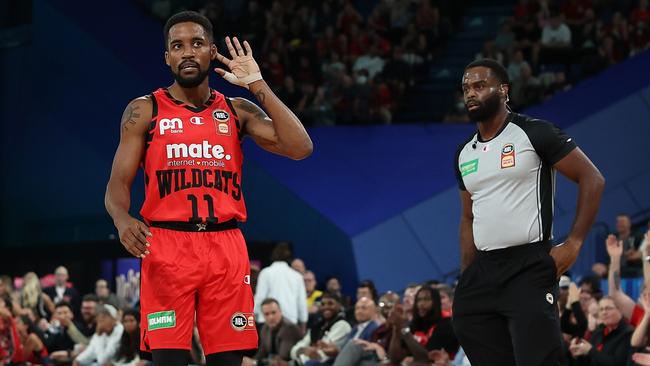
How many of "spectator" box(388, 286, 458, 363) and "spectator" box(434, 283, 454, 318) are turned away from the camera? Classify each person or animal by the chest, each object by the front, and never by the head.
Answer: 0

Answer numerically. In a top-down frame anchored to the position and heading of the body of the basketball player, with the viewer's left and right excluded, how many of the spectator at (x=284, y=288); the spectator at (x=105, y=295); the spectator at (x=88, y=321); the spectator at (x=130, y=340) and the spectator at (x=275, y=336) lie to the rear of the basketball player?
5

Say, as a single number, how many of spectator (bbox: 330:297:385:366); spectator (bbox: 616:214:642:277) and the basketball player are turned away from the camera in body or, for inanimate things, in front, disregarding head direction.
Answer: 0

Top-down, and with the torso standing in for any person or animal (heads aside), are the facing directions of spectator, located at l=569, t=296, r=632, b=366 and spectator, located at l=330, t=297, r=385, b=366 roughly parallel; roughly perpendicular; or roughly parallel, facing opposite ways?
roughly parallel

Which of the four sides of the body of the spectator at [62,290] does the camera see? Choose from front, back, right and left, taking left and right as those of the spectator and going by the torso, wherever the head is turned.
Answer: front

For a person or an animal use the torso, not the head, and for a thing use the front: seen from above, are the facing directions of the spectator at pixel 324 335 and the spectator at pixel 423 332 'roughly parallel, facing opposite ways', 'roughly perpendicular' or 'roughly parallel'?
roughly parallel

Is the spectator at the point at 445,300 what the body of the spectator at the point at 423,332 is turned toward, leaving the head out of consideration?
no

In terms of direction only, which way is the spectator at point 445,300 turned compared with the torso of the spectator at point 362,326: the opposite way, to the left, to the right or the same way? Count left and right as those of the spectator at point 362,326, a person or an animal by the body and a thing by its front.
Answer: the same way

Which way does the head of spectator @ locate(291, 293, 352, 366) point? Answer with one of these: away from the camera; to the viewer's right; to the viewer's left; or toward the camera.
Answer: toward the camera

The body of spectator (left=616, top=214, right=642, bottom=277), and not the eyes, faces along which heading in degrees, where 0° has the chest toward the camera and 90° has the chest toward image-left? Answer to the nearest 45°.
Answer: approximately 45°

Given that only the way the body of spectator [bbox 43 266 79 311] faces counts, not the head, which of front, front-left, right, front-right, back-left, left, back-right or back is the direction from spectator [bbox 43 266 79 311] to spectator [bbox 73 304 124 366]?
front

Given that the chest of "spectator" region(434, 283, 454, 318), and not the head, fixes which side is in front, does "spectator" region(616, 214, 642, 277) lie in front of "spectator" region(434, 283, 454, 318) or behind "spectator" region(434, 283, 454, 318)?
behind

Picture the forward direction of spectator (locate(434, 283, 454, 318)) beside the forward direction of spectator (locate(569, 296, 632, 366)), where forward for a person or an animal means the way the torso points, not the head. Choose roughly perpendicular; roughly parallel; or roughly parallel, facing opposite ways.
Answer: roughly parallel

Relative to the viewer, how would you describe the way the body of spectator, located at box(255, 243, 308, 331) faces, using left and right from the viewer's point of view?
facing away from the viewer
